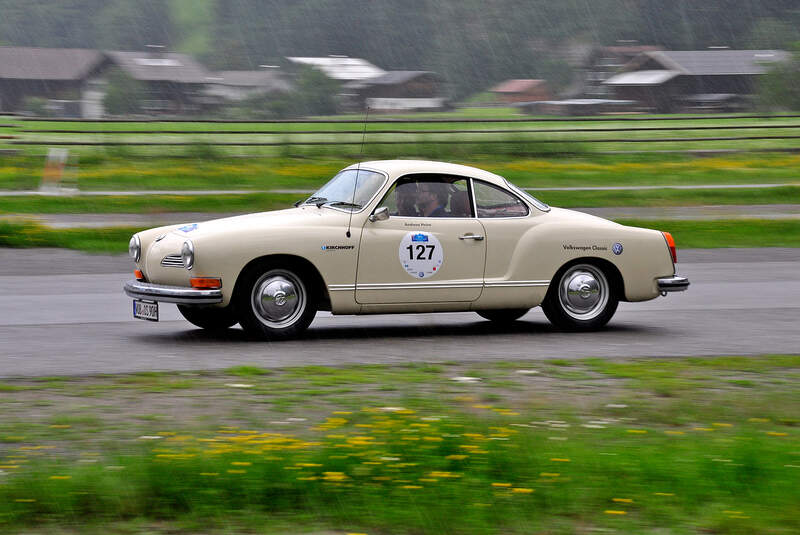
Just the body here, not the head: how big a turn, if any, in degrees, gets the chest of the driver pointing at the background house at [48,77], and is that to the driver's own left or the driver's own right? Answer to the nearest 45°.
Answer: approximately 45° to the driver's own right

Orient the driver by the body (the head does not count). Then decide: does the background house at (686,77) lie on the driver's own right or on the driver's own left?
on the driver's own right

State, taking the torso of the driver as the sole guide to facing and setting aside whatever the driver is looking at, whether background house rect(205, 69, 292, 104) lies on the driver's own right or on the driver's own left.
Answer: on the driver's own right

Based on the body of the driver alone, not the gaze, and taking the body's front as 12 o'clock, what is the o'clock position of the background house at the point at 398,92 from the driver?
The background house is roughly at 3 o'clock from the driver.

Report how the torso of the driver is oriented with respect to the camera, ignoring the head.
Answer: to the viewer's left
